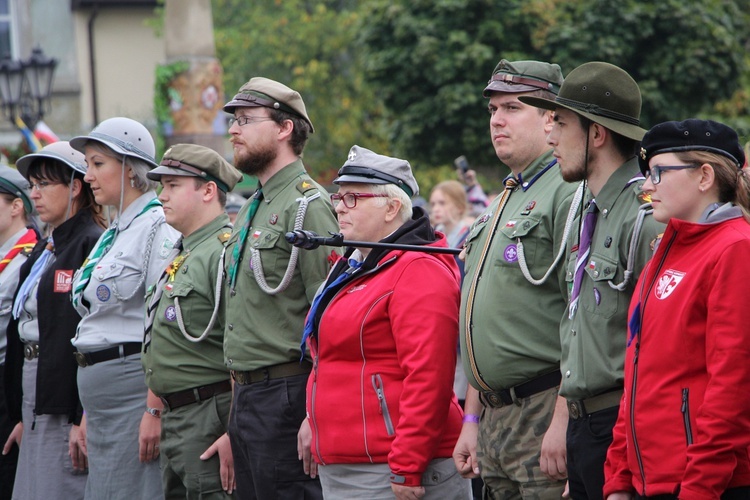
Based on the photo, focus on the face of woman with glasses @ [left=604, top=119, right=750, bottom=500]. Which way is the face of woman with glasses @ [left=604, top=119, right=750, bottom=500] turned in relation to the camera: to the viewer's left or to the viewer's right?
to the viewer's left

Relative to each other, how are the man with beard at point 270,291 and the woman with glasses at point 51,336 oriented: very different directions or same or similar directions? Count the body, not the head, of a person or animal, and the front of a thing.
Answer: same or similar directions

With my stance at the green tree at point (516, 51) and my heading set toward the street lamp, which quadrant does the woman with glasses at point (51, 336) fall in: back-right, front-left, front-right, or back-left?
front-left

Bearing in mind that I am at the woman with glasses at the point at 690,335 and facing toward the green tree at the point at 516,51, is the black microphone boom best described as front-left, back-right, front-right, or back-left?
front-left

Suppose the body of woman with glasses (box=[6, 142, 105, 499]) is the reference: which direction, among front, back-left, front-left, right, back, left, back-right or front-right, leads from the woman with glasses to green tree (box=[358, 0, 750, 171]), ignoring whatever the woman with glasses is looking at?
back

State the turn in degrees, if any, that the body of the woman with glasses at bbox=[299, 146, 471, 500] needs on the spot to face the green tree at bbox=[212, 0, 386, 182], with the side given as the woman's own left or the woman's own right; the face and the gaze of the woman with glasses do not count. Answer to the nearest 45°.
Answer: approximately 90° to the woman's own right

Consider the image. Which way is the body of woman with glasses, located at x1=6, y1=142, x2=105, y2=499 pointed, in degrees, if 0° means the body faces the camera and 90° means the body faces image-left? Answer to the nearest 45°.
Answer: approximately 45°

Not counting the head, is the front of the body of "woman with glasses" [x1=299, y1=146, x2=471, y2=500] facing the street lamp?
no

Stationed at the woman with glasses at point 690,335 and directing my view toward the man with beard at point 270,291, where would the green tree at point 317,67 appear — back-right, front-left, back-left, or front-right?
front-right

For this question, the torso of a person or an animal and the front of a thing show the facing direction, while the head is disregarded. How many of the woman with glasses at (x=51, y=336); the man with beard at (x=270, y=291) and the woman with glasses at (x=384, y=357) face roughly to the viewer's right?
0

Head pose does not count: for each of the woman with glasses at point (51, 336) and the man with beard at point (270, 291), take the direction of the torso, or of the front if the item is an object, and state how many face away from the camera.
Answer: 0

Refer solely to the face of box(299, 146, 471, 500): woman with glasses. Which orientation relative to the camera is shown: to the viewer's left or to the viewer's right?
to the viewer's left

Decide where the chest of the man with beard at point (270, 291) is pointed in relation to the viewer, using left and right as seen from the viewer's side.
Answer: facing the viewer and to the left of the viewer

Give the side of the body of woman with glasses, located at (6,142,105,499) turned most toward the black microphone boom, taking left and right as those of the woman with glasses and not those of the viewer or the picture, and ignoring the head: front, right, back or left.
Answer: left

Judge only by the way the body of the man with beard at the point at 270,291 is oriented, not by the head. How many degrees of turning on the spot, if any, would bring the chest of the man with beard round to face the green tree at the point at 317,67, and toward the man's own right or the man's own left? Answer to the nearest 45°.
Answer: approximately 135° to the man's own right
